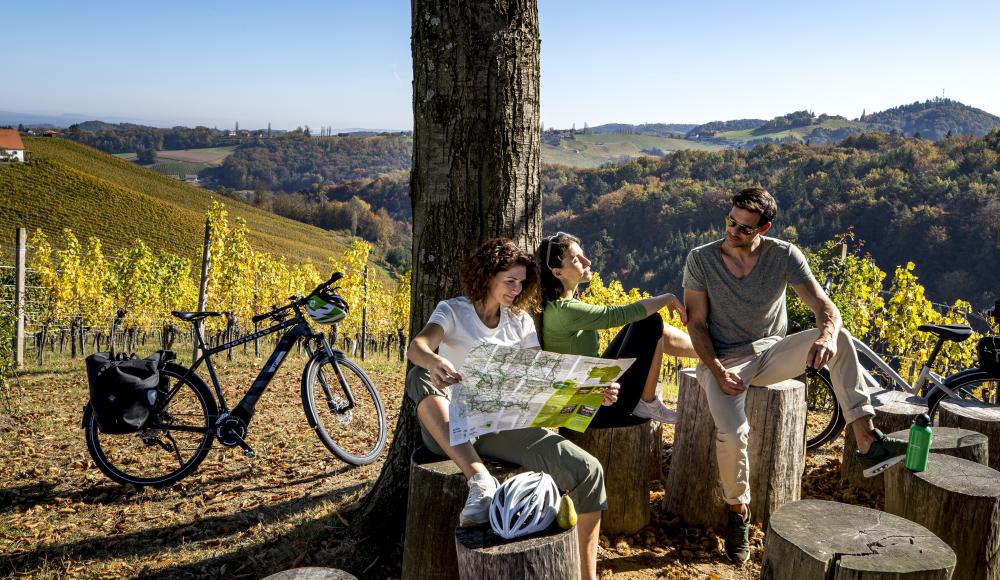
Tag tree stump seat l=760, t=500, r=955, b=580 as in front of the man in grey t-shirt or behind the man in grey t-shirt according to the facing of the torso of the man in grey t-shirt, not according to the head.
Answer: in front

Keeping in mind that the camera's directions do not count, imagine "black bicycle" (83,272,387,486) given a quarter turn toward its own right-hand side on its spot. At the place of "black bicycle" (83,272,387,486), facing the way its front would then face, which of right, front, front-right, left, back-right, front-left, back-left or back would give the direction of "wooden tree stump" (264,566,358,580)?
front

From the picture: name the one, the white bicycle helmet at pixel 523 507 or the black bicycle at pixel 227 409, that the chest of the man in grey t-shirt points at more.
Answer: the white bicycle helmet

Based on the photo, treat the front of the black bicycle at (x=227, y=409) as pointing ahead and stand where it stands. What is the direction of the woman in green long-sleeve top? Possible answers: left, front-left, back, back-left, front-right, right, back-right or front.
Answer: front-right

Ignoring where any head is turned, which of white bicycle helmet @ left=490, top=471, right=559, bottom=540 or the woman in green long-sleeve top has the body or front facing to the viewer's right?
the woman in green long-sleeve top

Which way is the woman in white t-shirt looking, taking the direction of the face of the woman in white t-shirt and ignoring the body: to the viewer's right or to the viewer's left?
to the viewer's right

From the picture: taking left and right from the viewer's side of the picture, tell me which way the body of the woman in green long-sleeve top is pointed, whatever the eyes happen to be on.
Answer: facing to the right of the viewer

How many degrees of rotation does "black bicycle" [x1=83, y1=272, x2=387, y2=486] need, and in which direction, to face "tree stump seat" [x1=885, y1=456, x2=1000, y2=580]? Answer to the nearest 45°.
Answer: approximately 45° to its right

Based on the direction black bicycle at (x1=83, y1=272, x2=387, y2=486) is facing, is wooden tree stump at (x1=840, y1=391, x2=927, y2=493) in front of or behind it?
in front

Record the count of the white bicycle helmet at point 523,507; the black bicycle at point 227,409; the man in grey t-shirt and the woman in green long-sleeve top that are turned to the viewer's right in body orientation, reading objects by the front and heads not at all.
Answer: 2

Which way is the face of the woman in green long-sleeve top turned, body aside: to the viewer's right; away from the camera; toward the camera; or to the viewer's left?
to the viewer's right

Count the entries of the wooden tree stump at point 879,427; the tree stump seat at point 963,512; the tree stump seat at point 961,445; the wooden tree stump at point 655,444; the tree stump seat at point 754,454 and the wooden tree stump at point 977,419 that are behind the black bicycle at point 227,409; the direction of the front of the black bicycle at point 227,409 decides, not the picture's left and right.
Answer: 0

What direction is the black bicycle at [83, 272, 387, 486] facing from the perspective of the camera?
to the viewer's right
